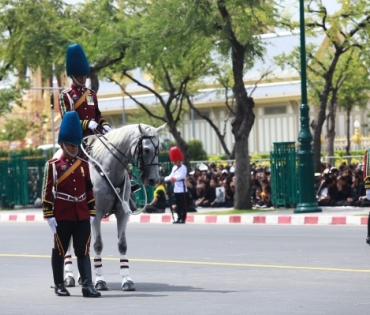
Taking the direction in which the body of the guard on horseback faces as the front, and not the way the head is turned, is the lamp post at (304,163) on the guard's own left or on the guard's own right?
on the guard's own left

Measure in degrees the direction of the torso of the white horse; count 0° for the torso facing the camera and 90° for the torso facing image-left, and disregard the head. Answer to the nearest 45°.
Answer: approximately 315°

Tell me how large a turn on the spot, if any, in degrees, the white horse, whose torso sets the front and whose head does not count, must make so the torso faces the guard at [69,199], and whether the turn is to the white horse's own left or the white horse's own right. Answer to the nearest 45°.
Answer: approximately 90° to the white horse's own right

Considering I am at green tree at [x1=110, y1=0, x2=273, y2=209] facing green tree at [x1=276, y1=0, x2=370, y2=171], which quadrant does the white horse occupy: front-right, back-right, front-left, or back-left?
back-right

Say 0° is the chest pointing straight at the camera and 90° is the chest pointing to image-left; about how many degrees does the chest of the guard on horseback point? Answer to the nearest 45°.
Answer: approximately 315°

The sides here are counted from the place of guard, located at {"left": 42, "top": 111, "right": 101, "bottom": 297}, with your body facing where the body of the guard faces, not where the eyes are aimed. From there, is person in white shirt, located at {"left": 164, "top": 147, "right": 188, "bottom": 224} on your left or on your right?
on your left
